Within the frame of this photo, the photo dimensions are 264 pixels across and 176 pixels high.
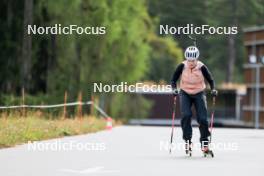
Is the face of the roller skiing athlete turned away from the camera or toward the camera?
toward the camera

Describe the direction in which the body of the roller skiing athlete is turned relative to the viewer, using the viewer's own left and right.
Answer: facing the viewer

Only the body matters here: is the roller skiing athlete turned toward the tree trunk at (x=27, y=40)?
no
